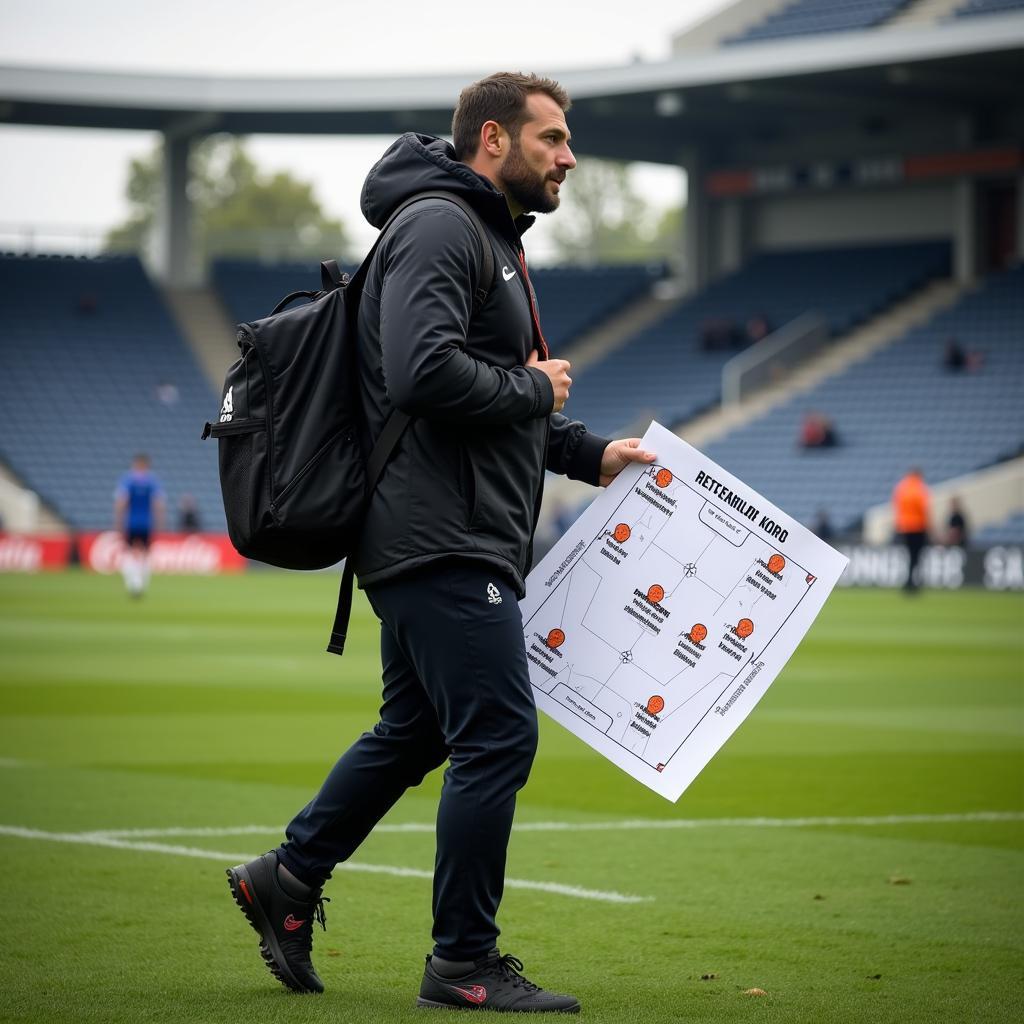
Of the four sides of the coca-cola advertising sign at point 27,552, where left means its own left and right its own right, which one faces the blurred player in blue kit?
front

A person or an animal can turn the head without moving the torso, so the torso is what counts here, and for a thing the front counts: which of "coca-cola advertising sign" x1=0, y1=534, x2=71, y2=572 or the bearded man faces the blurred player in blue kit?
the coca-cola advertising sign

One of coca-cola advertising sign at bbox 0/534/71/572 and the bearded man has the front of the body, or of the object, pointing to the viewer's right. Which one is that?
the bearded man

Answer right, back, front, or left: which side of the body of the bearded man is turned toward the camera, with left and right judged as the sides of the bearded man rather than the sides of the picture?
right

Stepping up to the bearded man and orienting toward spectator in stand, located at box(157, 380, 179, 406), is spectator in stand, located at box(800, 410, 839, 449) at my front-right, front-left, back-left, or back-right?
front-right

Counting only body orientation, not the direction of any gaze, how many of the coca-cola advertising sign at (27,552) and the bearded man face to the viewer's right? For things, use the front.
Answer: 1

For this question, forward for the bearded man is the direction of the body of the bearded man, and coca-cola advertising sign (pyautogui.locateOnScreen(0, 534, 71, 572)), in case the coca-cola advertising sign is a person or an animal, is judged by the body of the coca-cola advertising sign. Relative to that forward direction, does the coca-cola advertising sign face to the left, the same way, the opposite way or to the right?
to the right

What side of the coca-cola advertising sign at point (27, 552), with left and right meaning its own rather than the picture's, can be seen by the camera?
front

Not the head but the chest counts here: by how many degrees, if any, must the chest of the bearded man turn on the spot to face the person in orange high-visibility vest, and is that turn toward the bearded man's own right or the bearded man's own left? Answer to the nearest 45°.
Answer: approximately 90° to the bearded man's own left

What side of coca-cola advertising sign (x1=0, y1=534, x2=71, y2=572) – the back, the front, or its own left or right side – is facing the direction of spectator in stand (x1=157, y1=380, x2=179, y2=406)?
back

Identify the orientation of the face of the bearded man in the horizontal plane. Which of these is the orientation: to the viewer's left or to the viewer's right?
to the viewer's right

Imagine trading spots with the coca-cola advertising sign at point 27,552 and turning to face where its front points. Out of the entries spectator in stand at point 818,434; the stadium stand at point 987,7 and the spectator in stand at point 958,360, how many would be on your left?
3

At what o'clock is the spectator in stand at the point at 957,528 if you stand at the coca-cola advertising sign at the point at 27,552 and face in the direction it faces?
The spectator in stand is roughly at 10 o'clock from the coca-cola advertising sign.

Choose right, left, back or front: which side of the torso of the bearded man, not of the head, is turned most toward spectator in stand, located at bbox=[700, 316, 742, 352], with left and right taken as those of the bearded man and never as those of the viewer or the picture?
left
